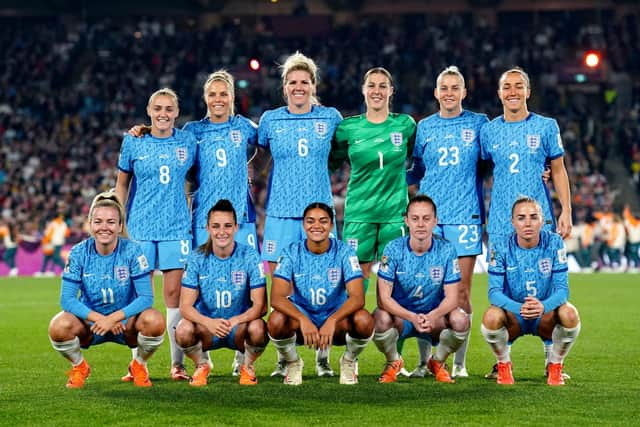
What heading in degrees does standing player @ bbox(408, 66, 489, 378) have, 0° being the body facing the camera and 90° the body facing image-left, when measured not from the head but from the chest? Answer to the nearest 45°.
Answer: approximately 0°

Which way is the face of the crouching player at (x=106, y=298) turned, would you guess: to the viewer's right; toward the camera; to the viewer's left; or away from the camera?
toward the camera

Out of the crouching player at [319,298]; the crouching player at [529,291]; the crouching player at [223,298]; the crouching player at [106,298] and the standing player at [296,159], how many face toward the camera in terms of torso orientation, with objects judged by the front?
5

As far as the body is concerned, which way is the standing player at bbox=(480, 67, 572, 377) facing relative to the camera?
toward the camera

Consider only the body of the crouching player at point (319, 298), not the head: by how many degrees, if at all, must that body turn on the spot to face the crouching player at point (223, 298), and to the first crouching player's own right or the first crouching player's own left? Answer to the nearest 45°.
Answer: approximately 90° to the first crouching player's own right

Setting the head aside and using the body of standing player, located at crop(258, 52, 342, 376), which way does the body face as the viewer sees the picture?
toward the camera

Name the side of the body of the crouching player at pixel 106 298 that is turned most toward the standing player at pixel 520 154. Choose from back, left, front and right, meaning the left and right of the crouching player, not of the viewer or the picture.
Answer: left

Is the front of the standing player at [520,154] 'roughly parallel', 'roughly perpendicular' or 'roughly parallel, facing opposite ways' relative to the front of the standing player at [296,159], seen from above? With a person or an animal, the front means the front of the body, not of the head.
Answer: roughly parallel

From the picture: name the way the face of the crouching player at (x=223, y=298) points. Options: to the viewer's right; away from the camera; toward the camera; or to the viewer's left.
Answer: toward the camera

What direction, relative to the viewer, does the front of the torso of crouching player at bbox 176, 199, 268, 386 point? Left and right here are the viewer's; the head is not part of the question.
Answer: facing the viewer

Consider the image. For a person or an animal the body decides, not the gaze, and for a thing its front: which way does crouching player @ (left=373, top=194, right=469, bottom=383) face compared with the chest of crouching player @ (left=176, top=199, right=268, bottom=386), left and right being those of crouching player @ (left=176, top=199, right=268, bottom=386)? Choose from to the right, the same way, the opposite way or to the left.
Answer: the same way

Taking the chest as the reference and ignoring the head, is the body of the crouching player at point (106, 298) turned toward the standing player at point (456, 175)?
no

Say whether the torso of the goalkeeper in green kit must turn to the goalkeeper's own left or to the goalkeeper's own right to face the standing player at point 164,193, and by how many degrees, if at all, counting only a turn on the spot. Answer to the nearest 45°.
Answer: approximately 90° to the goalkeeper's own right

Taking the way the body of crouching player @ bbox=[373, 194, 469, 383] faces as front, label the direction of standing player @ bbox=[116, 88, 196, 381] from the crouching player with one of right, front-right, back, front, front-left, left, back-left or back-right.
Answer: right
